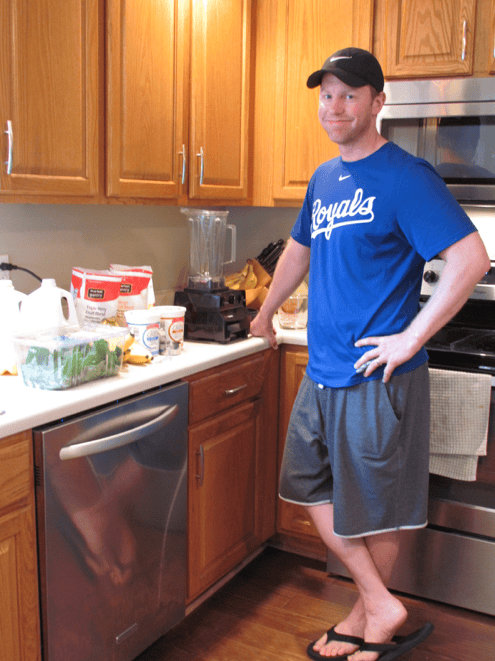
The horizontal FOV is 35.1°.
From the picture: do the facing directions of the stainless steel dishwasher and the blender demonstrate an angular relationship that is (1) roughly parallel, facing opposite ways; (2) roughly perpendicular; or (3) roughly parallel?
roughly parallel

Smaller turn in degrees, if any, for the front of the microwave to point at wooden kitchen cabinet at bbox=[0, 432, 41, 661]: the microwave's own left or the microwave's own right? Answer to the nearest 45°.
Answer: approximately 45° to the microwave's own right

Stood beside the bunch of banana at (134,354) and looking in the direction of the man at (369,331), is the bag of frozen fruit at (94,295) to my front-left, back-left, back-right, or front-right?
back-left

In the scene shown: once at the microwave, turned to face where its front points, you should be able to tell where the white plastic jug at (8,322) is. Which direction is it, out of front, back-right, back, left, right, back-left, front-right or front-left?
front-right

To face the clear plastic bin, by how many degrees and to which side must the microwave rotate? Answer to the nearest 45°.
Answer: approximately 45° to its right

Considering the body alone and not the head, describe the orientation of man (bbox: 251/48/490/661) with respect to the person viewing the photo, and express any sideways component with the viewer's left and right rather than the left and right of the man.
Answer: facing the viewer and to the left of the viewer

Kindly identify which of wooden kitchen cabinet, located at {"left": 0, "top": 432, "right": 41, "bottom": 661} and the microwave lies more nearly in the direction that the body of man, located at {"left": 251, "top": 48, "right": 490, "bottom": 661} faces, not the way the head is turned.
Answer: the wooden kitchen cabinet

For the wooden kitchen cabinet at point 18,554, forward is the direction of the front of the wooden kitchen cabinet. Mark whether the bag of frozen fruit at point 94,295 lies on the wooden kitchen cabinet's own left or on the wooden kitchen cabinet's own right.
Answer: on the wooden kitchen cabinet's own left

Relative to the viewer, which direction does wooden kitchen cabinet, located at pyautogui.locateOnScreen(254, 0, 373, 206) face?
toward the camera

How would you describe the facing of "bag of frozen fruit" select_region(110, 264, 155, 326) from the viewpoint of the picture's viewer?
facing the viewer

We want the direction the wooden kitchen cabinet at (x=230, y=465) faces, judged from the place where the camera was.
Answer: facing the viewer and to the right of the viewer

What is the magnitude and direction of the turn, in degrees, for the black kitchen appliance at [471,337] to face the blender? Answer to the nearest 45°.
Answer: approximately 90° to its right
